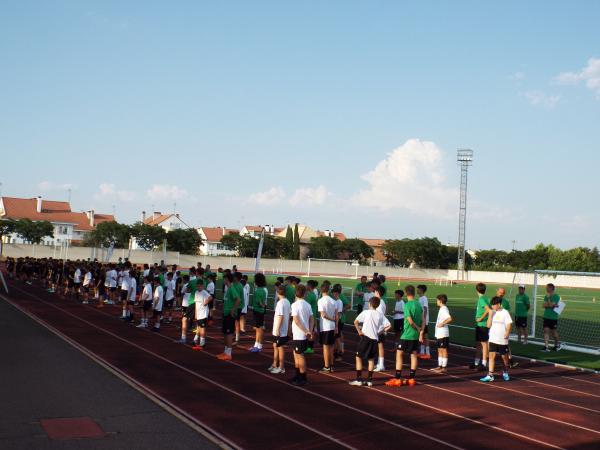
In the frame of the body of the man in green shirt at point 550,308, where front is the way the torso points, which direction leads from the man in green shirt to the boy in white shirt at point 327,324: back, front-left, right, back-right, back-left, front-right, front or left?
front-right

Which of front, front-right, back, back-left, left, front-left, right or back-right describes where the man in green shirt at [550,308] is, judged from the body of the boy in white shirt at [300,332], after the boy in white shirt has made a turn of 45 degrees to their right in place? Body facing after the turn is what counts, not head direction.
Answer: front-right

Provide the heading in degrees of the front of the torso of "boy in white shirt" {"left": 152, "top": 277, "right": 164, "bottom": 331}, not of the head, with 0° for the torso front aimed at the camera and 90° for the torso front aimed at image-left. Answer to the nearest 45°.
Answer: approximately 135°

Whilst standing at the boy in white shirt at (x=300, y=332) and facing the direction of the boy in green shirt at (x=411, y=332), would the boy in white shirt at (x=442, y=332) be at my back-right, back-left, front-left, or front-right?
front-left

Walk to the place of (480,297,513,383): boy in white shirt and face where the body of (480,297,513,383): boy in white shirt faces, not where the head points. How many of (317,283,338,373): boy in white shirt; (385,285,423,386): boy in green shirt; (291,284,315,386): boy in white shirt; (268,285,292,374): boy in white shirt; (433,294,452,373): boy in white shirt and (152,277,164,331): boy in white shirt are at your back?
0

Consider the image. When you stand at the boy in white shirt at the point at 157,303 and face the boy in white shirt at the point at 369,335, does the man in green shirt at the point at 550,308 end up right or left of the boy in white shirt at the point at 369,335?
left

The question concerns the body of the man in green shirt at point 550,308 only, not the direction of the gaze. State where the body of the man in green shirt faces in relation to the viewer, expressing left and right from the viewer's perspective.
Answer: facing the viewer

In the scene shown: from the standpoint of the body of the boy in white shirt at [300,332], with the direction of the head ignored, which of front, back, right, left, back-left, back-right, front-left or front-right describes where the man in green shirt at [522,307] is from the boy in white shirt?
right

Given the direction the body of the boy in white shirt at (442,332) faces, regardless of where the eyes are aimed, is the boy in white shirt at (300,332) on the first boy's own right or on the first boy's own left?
on the first boy's own left
